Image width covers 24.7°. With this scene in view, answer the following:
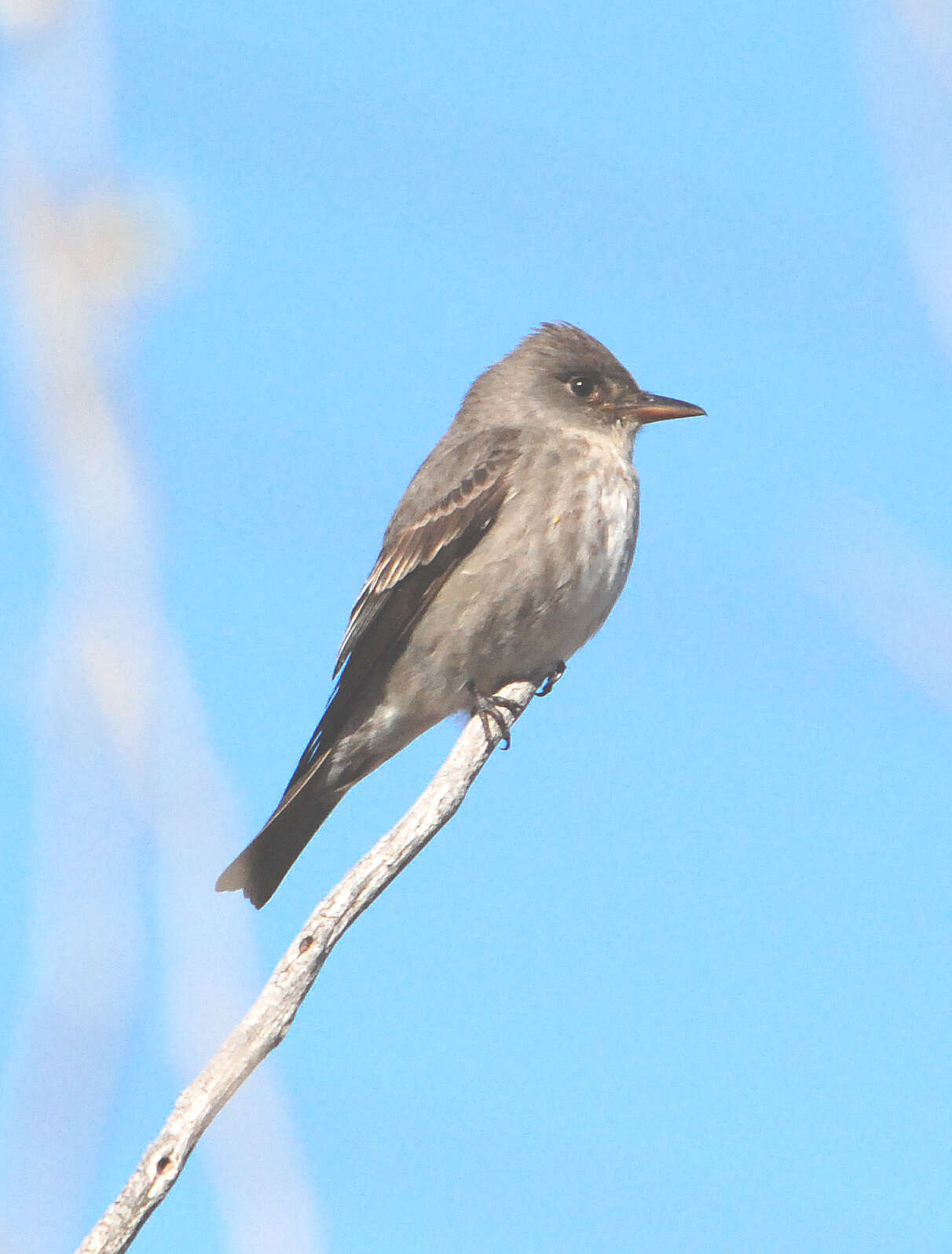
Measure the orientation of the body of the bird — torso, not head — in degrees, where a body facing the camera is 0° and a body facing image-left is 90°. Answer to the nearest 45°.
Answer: approximately 270°
